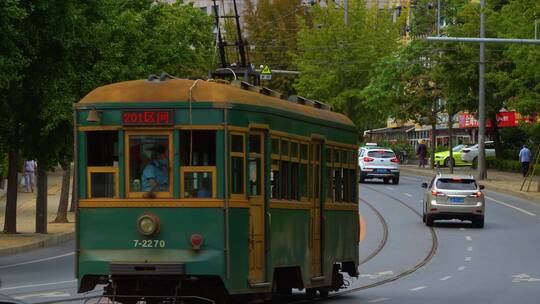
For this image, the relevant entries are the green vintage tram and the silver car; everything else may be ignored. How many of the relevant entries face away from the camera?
1

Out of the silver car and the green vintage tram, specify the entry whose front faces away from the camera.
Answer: the silver car

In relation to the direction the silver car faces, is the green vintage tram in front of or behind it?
behind

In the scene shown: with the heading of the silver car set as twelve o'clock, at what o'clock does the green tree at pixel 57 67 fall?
The green tree is roughly at 8 o'clock from the silver car.

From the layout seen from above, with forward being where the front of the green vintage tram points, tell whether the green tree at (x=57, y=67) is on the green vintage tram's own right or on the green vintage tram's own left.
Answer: on the green vintage tram's own right

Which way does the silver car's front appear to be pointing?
away from the camera
